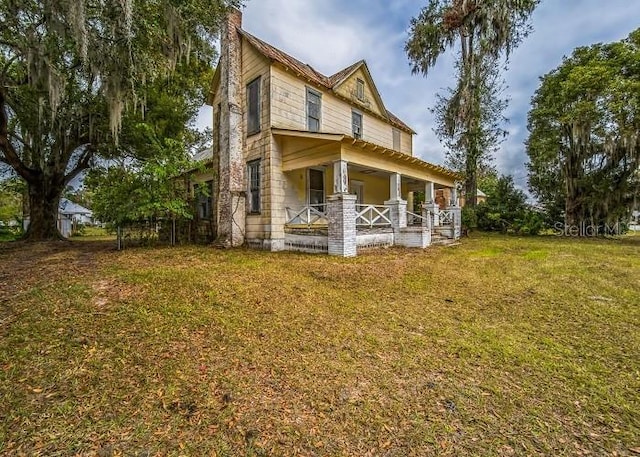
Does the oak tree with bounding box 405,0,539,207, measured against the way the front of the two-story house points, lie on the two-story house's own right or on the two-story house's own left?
on the two-story house's own left

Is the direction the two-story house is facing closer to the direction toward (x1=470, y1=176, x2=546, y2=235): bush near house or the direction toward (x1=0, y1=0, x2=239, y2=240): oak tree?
the bush near house

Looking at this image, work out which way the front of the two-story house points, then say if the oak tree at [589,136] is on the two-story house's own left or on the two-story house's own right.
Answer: on the two-story house's own left

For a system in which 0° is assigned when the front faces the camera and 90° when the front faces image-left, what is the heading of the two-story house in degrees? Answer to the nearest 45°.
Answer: approximately 315°

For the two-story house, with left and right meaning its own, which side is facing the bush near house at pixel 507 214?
left

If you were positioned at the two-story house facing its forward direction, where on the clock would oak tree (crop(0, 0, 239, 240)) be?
The oak tree is roughly at 4 o'clock from the two-story house.
